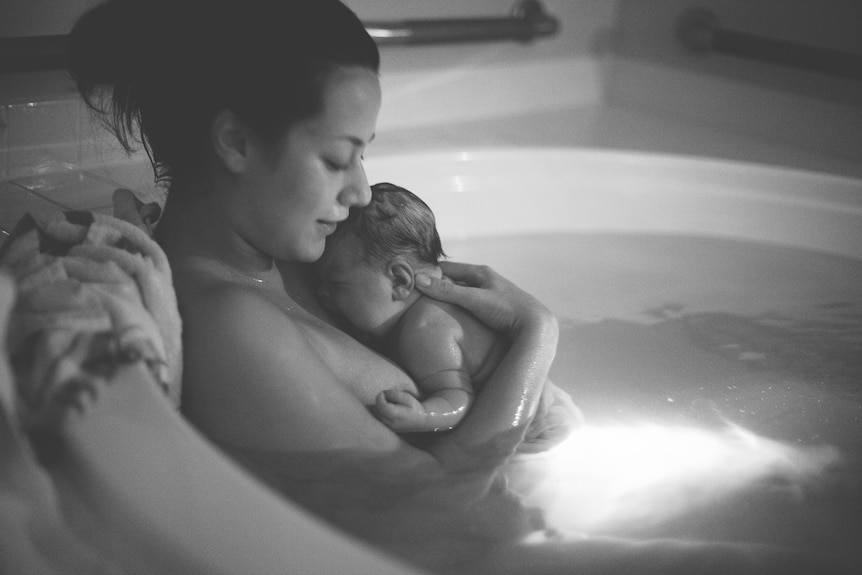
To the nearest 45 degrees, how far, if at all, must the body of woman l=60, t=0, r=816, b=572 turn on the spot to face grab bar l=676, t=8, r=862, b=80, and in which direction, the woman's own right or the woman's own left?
approximately 45° to the woman's own left

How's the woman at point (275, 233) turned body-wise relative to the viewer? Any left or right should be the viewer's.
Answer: facing to the right of the viewer

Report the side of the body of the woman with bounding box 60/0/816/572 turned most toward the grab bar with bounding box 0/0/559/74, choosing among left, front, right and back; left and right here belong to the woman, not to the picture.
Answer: left

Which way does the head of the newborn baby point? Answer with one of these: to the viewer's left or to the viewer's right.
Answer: to the viewer's left

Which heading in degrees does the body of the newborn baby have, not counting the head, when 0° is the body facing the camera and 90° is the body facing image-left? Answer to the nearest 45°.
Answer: approximately 90°

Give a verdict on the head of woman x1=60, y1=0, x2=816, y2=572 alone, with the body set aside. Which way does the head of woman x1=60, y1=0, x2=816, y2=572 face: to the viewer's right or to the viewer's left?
to the viewer's right

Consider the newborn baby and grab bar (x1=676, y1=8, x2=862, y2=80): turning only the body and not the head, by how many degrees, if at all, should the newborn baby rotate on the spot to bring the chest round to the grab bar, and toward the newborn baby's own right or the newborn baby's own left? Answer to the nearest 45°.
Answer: approximately 135° to the newborn baby's own right
